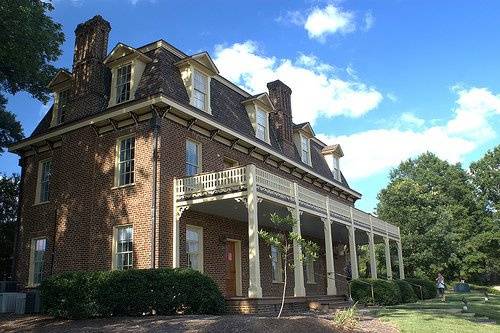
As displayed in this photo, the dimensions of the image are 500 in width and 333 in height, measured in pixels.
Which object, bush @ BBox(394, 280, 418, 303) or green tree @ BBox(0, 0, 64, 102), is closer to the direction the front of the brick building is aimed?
the bush

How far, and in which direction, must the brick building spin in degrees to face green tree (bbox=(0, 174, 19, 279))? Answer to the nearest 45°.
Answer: approximately 180°

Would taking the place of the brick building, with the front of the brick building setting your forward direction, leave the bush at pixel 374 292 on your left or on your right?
on your left

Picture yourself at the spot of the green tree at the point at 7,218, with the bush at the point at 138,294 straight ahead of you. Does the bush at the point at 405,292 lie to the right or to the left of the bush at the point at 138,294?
left

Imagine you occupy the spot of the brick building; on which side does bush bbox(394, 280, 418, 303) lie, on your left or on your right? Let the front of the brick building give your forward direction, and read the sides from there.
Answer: on your left

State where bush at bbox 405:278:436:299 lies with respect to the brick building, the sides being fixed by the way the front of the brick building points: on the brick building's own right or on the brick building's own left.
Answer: on the brick building's own left

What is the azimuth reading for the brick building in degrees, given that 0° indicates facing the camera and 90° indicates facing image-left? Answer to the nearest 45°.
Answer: approximately 315°
